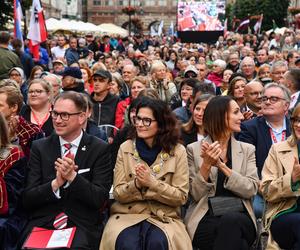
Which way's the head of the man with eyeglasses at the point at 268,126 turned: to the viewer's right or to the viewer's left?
to the viewer's left

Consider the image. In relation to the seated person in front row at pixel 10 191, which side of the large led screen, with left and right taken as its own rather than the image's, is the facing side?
front

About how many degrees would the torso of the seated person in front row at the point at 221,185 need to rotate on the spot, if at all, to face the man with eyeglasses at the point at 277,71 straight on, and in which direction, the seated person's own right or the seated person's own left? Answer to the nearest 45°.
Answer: approximately 180°

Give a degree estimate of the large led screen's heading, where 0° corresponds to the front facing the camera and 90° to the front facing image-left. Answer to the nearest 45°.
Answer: approximately 0°

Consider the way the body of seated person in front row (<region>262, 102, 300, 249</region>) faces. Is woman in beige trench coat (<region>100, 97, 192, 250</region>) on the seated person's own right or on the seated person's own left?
on the seated person's own right

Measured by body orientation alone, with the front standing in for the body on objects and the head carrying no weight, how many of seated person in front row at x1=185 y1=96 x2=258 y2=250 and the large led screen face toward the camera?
2

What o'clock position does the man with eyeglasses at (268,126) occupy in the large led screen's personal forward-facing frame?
The man with eyeglasses is roughly at 12 o'clock from the large led screen.

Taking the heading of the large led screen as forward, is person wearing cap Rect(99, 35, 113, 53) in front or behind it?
in front

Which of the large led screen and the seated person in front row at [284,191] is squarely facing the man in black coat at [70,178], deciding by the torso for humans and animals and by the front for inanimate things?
the large led screen

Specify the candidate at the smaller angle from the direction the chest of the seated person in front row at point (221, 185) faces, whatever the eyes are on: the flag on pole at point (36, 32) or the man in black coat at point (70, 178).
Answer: the man in black coat
